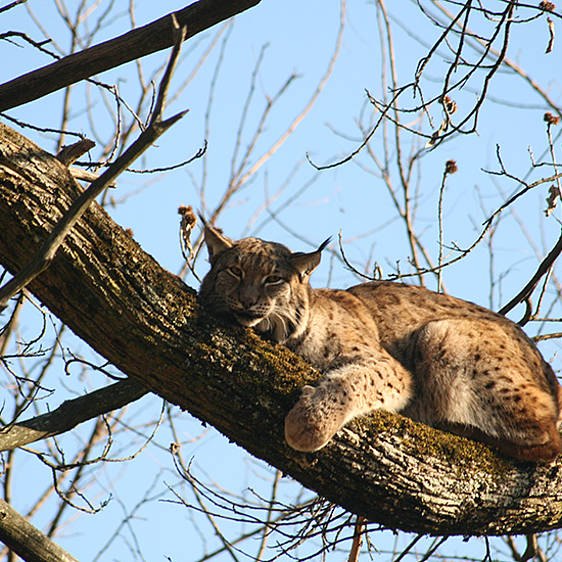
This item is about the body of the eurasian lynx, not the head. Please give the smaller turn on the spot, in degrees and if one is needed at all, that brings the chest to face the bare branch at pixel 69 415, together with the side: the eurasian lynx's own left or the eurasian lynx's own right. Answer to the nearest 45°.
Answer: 0° — it already faces it

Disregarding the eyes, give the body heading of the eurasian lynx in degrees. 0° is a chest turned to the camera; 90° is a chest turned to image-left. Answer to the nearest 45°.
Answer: approximately 90°
